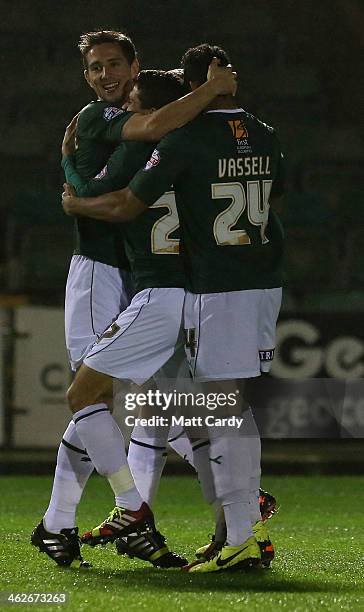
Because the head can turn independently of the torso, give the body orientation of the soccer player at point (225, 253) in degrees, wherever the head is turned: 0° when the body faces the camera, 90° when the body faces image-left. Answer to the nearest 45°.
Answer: approximately 135°
